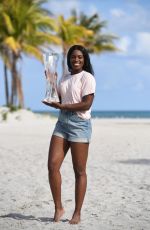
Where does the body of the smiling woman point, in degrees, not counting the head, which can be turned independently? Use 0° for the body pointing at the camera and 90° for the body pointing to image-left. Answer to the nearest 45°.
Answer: approximately 45°

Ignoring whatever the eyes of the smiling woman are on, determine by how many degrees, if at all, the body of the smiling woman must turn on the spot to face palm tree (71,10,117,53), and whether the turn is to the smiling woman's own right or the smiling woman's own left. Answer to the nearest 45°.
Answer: approximately 135° to the smiling woman's own right

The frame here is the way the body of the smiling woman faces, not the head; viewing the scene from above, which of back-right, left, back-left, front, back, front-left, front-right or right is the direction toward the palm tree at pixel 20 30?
back-right

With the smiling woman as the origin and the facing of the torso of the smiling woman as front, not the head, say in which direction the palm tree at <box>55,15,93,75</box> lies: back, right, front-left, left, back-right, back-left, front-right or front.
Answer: back-right
